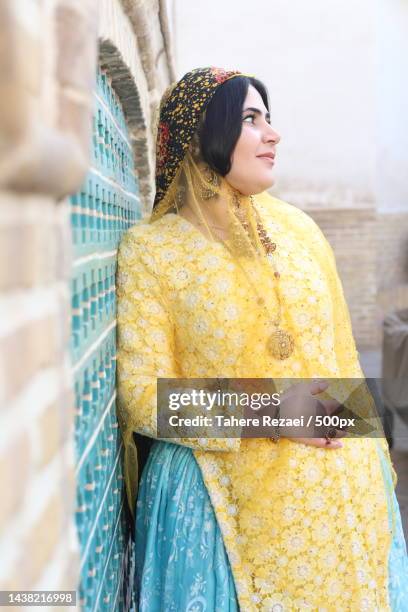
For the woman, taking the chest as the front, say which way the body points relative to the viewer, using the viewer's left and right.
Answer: facing the viewer and to the right of the viewer
